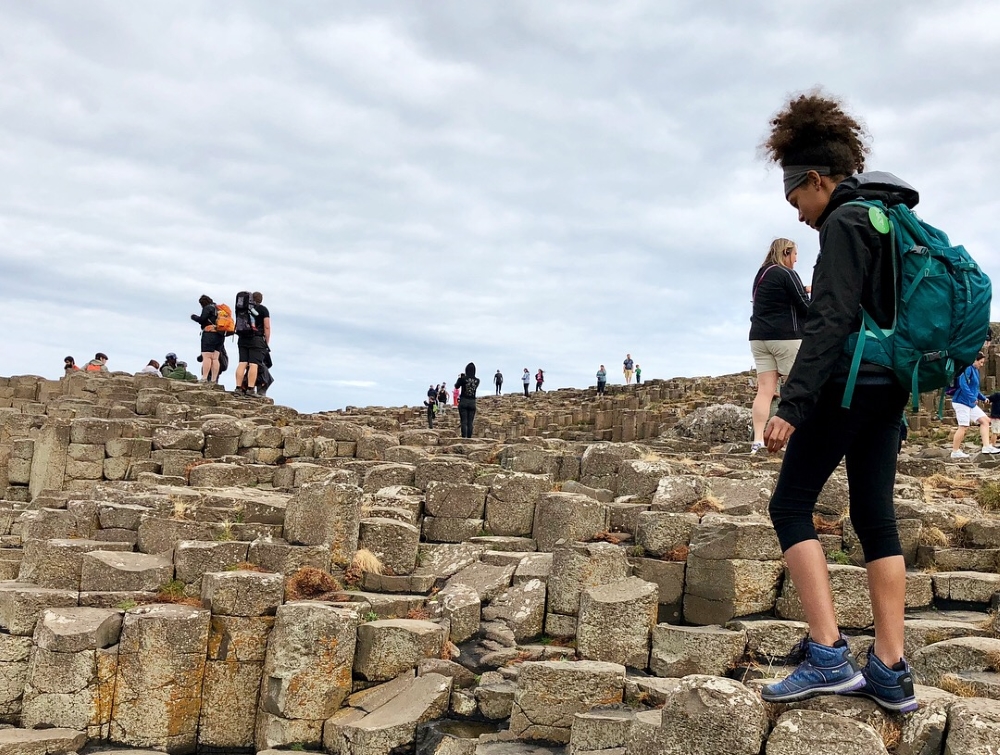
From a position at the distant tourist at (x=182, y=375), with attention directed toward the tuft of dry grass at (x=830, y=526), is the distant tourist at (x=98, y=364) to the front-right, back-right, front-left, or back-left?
back-right

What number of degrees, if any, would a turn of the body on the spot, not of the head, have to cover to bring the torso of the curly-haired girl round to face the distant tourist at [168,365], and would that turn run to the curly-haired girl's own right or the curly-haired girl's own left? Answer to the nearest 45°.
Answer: approximately 45° to the curly-haired girl's own right

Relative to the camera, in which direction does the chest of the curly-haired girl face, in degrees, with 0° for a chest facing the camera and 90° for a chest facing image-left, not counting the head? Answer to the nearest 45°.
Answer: approximately 90°

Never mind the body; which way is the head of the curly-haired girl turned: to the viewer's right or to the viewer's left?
to the viewer's left

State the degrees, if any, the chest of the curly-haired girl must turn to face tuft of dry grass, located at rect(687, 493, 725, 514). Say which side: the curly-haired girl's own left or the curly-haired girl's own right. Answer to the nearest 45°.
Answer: approximately 90° to the curly-haired girl's own right

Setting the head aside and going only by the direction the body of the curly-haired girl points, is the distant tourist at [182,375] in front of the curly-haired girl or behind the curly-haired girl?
in front

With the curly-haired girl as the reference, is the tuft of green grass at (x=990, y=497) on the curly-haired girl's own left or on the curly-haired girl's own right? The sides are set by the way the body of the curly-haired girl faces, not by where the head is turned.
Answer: on the curly-haired girl's own right

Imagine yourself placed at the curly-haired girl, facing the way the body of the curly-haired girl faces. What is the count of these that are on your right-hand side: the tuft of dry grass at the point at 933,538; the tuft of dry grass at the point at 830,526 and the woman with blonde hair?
3

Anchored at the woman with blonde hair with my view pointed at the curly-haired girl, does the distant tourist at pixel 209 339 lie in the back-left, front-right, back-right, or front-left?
back-right
